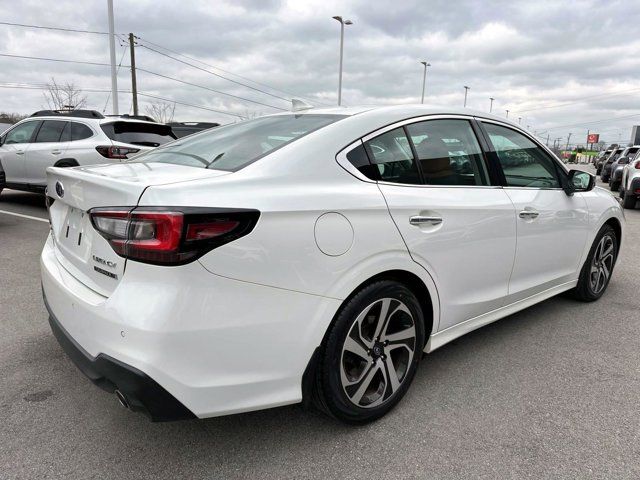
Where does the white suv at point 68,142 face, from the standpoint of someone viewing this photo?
facing away from the viewer and to the left of the viewer

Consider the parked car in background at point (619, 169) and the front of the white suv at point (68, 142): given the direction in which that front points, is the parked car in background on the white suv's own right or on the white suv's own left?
on the white suv's own right

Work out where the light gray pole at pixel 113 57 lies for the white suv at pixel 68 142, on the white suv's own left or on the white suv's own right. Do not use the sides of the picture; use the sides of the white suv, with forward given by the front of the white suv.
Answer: on the white suv's own right

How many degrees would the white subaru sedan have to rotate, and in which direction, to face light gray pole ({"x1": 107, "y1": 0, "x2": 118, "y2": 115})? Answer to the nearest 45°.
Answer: approximately 90° to its left

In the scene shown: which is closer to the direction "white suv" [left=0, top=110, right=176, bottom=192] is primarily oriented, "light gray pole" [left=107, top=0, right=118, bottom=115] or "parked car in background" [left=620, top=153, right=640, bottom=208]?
the light gray pole

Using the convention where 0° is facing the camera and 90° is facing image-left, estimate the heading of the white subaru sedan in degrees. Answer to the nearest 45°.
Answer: approximately 225°

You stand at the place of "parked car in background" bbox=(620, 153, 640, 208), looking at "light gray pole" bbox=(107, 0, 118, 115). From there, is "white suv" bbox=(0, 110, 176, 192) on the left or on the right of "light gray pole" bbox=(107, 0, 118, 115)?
left

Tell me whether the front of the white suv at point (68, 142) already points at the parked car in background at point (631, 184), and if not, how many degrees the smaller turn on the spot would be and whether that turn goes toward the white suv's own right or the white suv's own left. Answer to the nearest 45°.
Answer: approximately 135° to the white suv's own right

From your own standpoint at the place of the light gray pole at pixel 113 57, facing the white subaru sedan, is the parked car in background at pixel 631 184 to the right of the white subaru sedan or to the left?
left

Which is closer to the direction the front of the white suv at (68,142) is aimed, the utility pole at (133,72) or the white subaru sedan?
the utility pole
